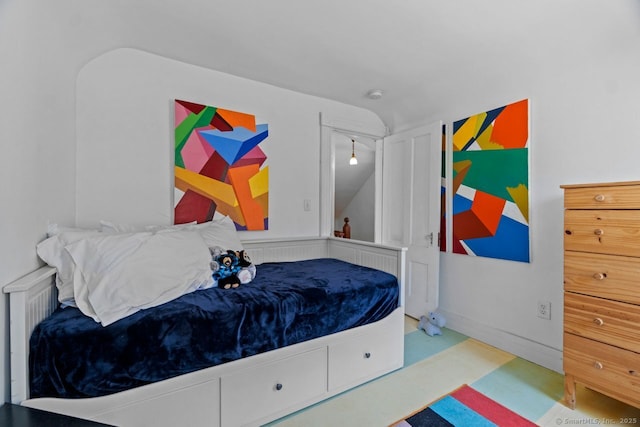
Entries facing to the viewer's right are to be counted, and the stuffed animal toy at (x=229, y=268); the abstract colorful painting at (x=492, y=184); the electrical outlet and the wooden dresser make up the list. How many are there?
0

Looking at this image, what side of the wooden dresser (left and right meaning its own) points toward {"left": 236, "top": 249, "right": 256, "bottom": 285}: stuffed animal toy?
front

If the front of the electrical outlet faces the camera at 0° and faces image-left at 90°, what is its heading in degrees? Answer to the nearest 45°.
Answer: approximately 45°

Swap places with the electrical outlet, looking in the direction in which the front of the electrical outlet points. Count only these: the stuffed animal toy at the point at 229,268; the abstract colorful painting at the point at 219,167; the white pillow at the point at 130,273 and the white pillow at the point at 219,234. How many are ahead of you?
4

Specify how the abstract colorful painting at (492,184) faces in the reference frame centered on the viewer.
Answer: facing the viewer and to the left of the viewer

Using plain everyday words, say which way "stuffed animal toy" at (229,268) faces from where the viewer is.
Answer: facing the viewer

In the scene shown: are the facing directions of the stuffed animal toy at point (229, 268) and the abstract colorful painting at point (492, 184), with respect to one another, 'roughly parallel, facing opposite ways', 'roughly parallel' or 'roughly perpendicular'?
roughly perpendicular

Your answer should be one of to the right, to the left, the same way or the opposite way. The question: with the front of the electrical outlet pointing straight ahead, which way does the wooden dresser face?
the same way

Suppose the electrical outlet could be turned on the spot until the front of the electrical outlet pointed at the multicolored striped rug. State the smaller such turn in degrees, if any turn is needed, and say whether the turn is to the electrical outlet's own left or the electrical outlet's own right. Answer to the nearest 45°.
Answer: approximately 45° to the electrical outlet's own left

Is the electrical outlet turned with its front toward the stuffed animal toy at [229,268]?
yes

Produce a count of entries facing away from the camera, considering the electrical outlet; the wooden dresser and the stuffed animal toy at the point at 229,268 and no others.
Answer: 0

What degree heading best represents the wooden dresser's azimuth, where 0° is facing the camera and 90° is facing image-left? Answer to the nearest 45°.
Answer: approximately 45°
